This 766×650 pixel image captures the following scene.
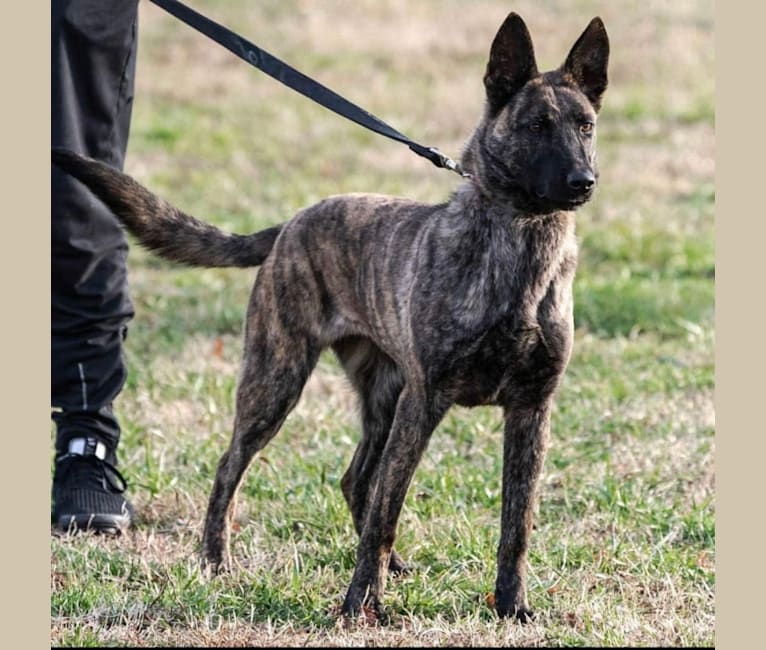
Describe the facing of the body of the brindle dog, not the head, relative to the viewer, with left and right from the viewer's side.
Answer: facing the viewer and to the right of the viewer
